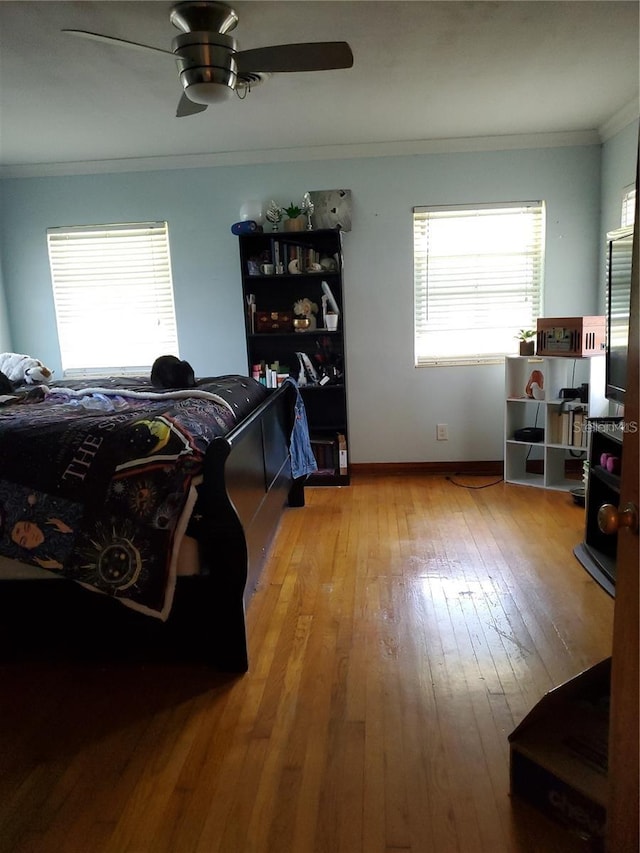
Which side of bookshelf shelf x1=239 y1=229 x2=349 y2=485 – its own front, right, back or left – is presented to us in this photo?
front

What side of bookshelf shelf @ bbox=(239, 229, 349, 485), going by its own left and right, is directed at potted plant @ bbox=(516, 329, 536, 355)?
left

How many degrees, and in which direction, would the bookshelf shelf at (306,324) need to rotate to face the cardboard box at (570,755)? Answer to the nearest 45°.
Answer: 0° — it already faces it

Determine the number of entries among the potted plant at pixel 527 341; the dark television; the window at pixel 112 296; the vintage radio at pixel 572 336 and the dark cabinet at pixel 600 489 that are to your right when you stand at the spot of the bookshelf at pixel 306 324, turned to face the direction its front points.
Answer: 1

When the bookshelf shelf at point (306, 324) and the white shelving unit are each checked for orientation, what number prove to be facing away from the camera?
0

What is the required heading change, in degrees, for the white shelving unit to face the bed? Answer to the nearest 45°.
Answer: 0° — it already faces it

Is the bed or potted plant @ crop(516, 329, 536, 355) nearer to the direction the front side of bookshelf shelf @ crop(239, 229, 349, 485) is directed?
the bed

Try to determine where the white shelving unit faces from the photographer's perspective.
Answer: facing the viewer and to the left of the viewer

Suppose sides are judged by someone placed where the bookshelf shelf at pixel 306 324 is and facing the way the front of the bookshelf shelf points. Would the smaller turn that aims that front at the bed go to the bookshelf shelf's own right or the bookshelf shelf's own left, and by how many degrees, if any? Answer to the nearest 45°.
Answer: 0° — it already faces it
